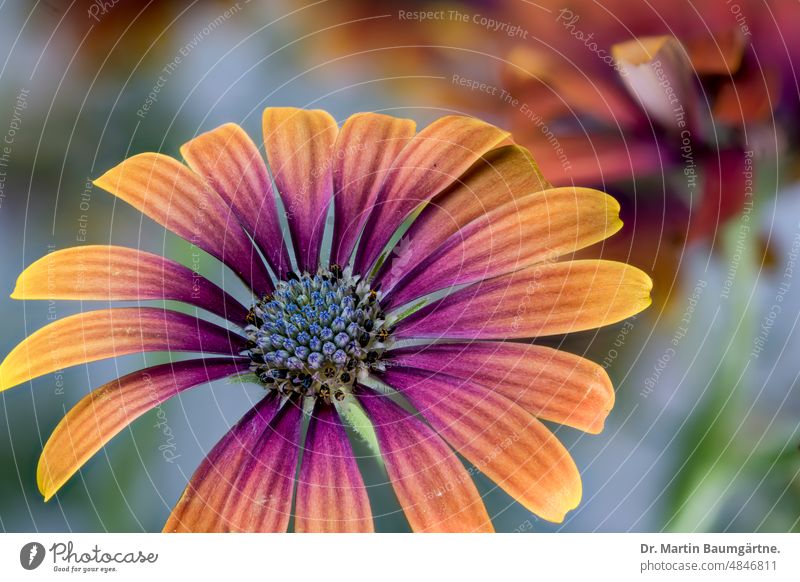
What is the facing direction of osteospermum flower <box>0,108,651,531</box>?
toward the camera
